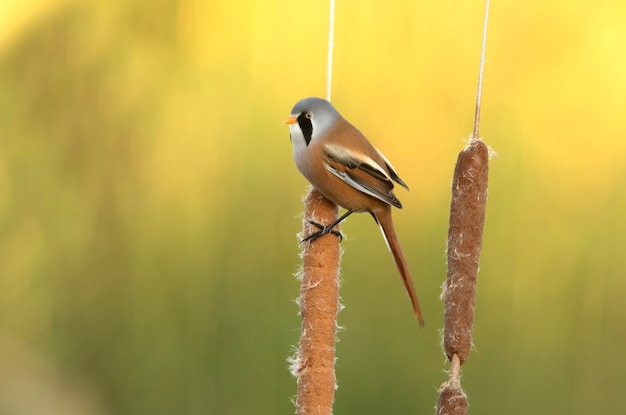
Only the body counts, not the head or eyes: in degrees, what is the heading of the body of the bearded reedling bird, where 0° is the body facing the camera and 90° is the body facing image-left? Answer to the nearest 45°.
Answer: approximately 90°
